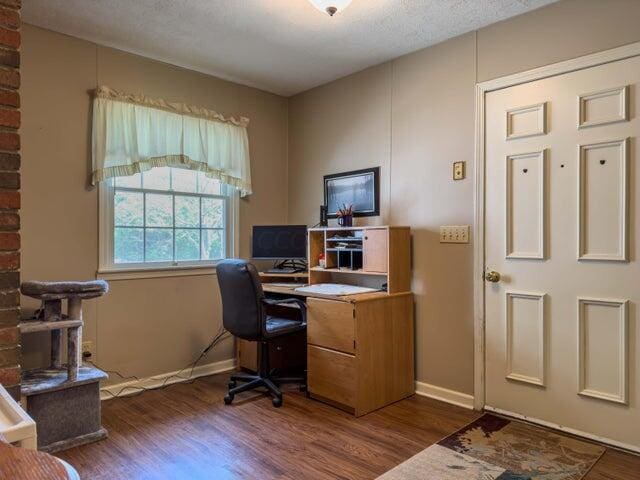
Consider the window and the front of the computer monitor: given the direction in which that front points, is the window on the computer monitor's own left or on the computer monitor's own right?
on the computer monitor's own right

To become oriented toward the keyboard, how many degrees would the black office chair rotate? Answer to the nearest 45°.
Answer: approximately 45° to its left

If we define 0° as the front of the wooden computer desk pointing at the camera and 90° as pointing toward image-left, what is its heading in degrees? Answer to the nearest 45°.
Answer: approximately 45°

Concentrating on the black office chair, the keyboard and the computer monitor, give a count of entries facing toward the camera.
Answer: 2

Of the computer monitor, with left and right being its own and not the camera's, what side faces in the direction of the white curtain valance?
right

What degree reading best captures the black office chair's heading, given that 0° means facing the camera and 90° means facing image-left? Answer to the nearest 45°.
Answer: approximately 225°

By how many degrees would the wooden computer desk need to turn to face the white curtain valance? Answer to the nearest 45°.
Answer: approximately 45° to its right
